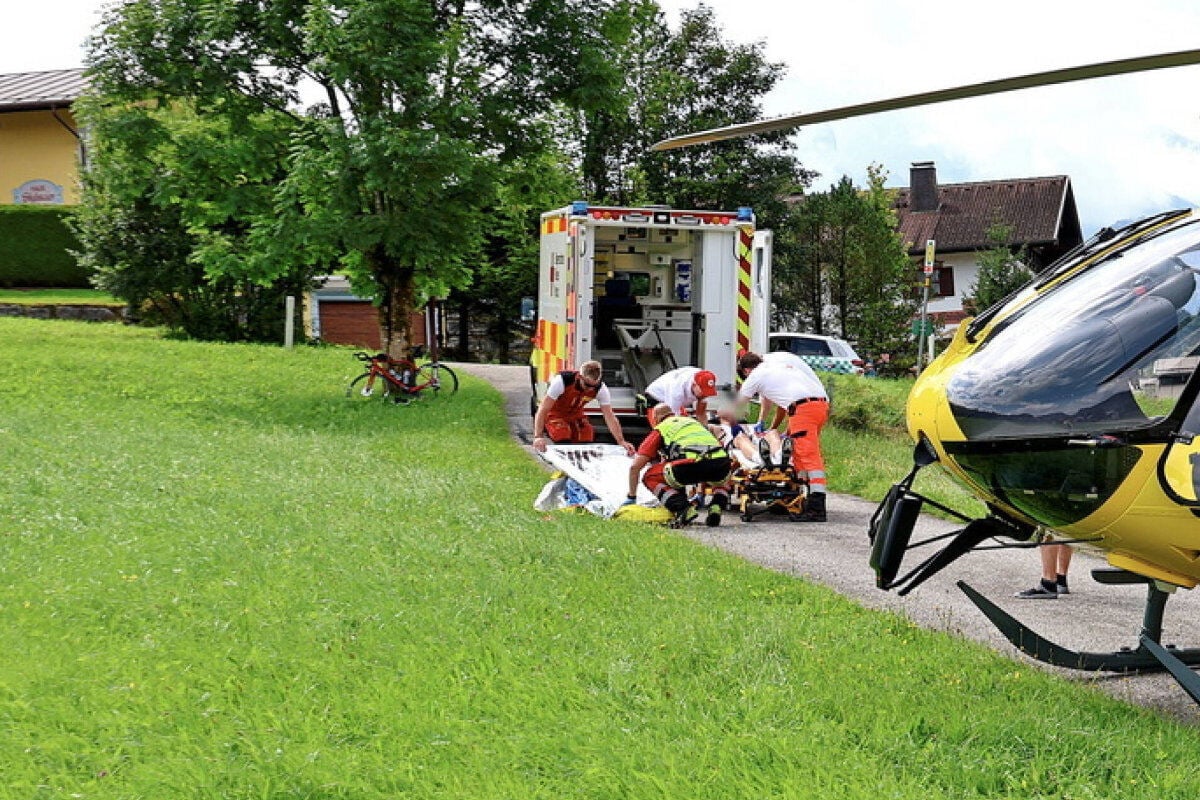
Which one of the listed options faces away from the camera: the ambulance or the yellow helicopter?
the ambulance

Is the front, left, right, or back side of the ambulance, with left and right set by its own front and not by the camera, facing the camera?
back

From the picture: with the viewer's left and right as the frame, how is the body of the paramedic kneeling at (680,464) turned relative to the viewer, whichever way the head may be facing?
facing away from the viewer and to the left of the viewer

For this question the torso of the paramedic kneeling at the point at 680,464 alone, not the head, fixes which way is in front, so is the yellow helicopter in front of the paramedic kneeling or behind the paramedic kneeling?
behind

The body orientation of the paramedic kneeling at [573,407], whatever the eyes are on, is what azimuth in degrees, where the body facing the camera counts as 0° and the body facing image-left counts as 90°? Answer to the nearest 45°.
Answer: approximately 315°

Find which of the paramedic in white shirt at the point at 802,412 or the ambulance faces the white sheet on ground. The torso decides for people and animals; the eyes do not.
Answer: the paramedic in white shirt

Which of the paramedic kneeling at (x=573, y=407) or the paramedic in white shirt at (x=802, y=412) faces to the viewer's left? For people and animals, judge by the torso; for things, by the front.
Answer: the paramedic in white shirt

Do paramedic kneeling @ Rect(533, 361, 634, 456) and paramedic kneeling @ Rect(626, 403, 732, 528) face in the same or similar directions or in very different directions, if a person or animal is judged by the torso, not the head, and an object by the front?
very different directions

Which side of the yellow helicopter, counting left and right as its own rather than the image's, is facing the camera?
left

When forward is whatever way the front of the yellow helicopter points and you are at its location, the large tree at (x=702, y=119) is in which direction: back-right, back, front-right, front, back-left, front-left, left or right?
right

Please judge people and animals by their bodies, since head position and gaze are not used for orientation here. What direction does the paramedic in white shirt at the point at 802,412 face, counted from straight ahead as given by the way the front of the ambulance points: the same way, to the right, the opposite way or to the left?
to the left

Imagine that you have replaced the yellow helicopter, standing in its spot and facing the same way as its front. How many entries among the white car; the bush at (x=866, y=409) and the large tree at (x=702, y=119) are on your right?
3

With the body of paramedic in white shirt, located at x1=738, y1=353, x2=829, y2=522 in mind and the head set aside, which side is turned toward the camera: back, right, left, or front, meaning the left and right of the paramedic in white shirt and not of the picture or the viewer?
left

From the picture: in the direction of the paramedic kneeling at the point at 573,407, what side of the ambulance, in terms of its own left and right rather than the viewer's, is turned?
back

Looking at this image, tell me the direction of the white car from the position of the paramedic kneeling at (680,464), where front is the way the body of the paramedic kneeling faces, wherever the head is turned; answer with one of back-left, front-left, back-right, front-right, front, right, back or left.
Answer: front-right
